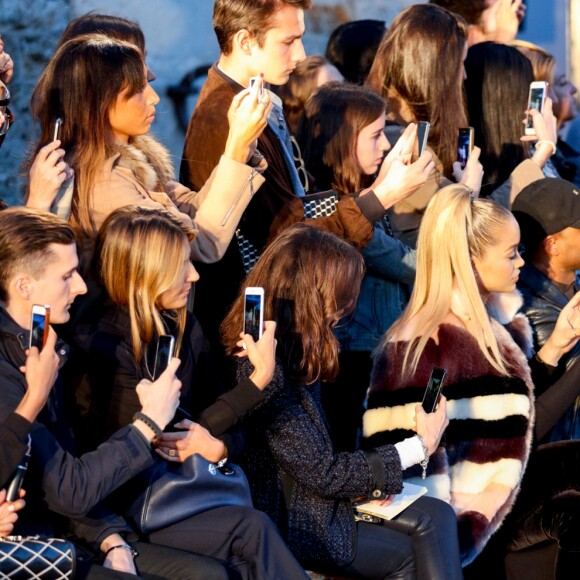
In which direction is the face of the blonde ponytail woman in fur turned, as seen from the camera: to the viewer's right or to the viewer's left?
to the viewer's right

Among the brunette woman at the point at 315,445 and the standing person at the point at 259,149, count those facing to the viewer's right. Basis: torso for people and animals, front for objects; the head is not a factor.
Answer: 2

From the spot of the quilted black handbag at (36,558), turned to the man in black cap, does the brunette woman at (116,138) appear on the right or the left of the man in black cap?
left

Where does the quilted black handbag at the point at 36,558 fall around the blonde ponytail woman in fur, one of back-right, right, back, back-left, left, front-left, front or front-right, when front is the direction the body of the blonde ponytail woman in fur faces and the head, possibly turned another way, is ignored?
back-right

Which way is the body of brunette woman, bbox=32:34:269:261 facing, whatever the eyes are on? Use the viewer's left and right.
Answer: facing to the right of the viewer

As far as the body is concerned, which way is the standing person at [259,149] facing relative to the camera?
to the viewer's right

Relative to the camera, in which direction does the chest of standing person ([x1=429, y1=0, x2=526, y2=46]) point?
to the viewer's right
